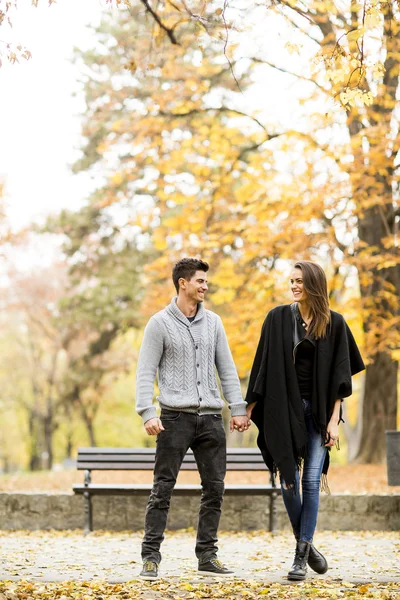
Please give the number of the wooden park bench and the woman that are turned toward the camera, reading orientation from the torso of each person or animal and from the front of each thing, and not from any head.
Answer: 2

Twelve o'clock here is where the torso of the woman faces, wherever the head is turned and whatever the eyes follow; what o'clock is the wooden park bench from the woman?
The wooden park bench is roughly at 5 o'clock from the woman.

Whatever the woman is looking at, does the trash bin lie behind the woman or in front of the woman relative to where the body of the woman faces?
behind

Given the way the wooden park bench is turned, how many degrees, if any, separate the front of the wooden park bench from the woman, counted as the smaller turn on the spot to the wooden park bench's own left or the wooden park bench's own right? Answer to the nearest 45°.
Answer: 0° — it already faces them

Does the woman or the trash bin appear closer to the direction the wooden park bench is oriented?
the woman

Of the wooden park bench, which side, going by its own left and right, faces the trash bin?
left

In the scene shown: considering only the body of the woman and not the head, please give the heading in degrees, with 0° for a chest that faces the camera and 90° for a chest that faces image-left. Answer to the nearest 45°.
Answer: approximately 0°

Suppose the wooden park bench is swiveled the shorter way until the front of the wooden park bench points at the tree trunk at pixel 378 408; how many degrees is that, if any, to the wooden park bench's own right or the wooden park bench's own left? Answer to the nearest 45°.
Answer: approximately 135° to the wooden park bench's own left

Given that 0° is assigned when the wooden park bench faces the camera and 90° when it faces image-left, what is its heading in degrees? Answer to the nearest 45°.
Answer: approximately 0°

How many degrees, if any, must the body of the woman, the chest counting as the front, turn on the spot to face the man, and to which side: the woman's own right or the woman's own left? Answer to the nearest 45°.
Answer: approximately 90° to the woman's own right

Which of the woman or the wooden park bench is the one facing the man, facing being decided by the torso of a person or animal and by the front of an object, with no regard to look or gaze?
the wooden park bench
